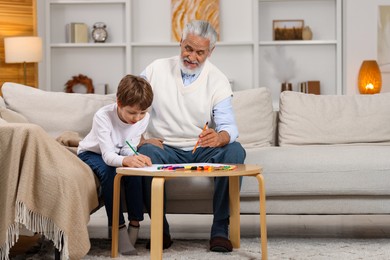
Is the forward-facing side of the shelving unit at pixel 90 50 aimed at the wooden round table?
yes

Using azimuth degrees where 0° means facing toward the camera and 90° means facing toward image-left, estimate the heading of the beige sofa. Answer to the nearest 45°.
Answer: approximately 0°

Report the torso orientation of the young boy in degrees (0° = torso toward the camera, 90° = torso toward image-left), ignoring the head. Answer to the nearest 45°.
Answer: approximately 315°

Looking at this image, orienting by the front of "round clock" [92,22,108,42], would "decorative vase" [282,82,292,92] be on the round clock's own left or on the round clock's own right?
on the round clock's own left

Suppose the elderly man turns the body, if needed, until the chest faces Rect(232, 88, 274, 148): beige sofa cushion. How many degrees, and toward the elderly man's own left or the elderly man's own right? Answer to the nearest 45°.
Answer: approximately 135° to the elderly man's own left

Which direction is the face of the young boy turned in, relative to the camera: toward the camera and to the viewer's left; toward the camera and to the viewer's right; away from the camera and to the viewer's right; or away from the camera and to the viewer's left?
toward the camera and to the viewer's right
